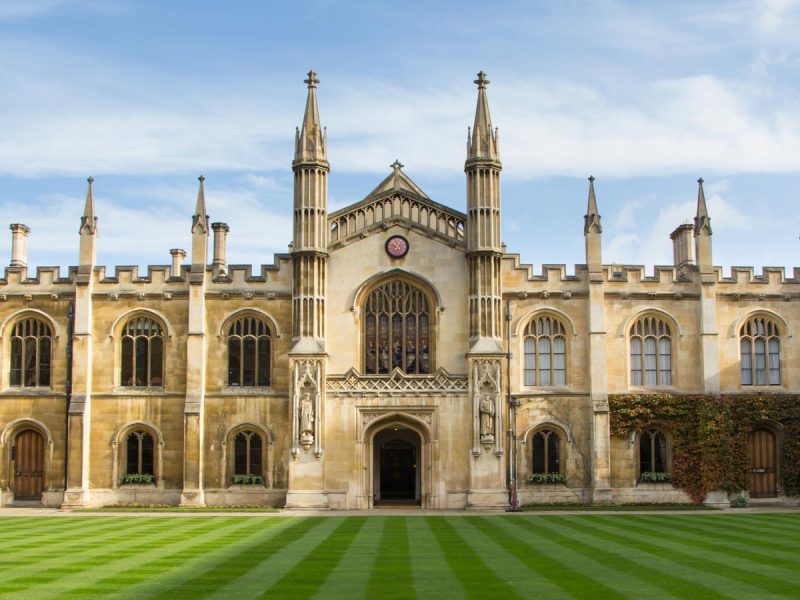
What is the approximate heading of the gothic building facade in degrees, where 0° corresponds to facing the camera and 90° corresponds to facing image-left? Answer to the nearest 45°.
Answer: approximately 0°
